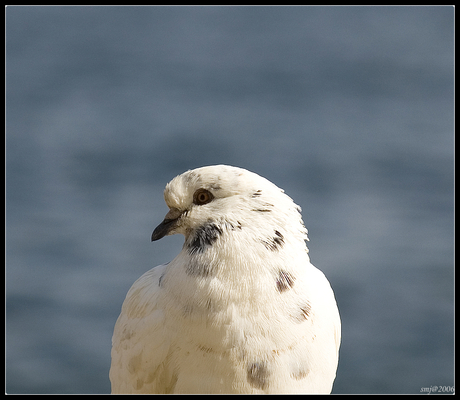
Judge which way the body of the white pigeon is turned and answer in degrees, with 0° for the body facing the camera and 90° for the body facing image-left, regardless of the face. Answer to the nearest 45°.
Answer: approximately 0°
